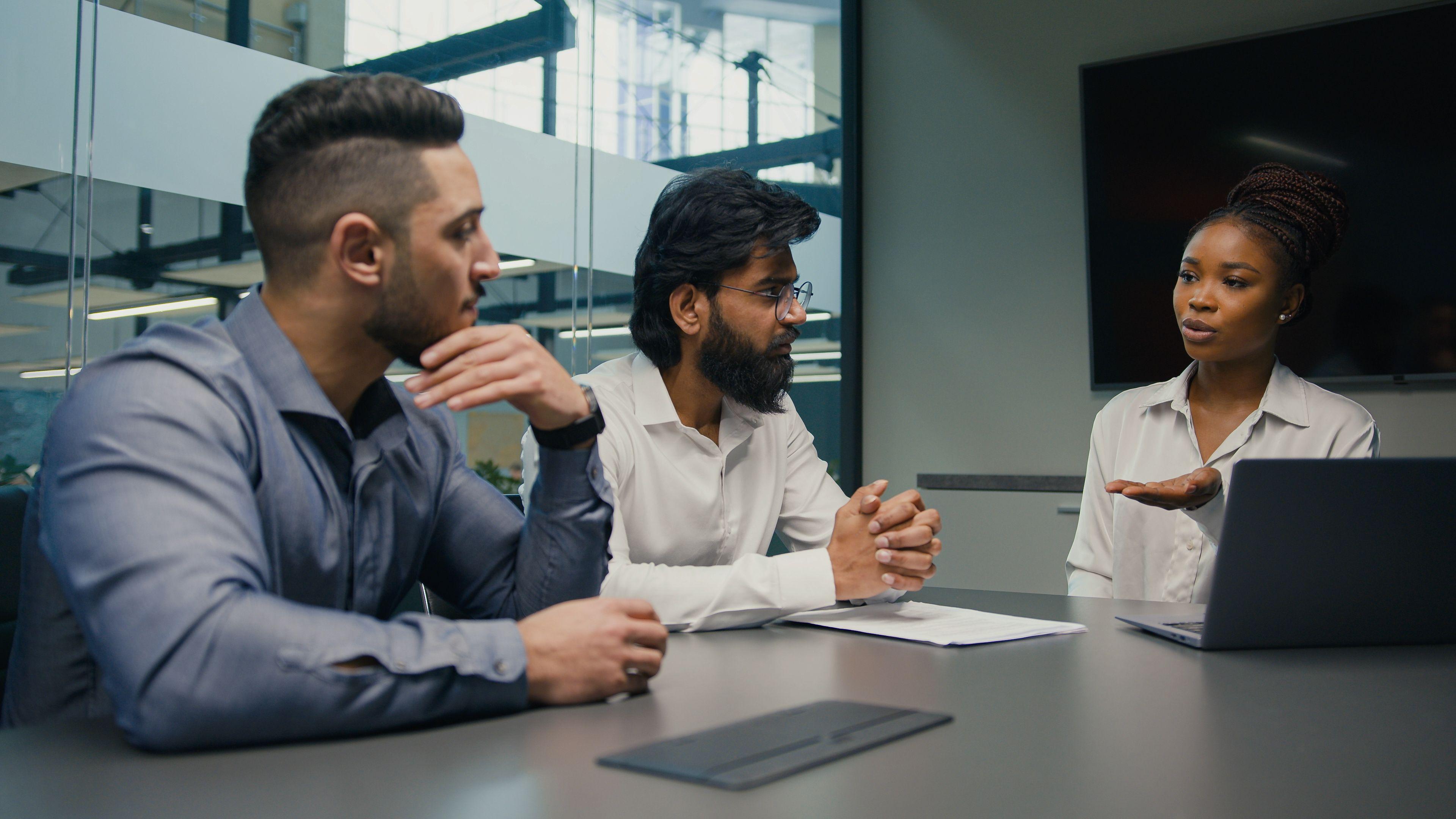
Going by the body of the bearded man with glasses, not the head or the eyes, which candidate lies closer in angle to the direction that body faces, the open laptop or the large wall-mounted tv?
the open laptop

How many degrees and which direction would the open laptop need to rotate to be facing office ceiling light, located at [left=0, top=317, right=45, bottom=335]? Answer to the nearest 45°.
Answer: approximately 45° to its left

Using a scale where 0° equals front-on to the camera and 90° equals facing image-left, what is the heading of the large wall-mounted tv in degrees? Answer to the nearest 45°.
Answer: approximately 45°

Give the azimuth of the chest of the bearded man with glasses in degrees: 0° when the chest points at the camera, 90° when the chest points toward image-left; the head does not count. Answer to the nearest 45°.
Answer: approximately 315°

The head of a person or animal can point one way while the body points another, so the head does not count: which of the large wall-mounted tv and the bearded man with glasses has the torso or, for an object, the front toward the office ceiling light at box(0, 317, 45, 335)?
the large wall-mounted tv

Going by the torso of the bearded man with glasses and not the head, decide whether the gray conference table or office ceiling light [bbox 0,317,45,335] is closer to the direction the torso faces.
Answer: the gray conference table

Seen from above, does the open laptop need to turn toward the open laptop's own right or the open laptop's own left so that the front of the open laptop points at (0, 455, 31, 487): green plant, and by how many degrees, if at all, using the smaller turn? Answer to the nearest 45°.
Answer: approximately 45° to the open laptop's own left

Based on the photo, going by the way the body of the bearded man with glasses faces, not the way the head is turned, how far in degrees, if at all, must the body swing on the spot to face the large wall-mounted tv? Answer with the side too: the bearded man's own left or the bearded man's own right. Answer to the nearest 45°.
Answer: approximately 90° to the bearded man's own left

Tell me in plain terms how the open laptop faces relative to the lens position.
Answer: facing away from the viewer and to the left of the viewer
